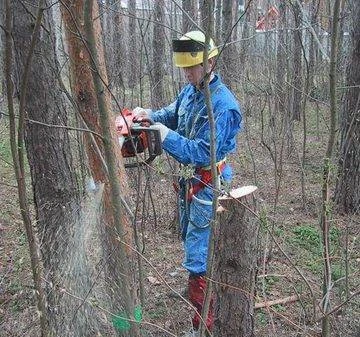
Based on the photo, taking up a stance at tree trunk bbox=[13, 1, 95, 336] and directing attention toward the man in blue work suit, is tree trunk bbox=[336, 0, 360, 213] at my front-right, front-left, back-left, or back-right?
front-left

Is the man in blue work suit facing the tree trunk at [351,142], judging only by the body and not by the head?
no

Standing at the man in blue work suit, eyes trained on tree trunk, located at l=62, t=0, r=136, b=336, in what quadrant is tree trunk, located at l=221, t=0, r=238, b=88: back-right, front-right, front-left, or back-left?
back-right

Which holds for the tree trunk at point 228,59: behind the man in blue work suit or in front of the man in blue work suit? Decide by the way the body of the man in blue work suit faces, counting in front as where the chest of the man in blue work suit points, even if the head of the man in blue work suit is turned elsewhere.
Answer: behind

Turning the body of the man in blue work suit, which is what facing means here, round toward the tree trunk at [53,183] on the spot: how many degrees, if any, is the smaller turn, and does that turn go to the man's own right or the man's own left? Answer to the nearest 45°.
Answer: approximately 45° to the man's own right

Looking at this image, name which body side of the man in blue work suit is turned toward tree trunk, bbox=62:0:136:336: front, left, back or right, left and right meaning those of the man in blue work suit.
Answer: front

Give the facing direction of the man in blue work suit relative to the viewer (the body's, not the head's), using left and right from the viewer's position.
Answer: facing the viewer and to the left of the viewer
